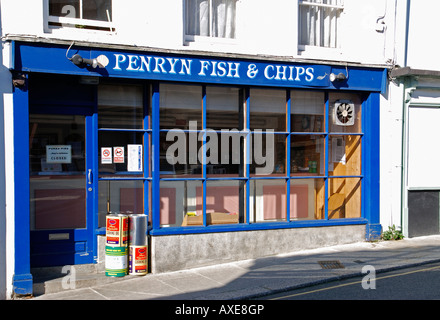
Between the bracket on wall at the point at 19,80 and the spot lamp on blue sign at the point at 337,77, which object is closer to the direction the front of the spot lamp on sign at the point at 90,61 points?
the spot lamp on blue sign

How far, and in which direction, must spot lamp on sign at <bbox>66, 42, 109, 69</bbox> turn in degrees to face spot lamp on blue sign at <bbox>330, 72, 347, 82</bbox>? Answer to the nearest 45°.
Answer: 0° — it already faces it

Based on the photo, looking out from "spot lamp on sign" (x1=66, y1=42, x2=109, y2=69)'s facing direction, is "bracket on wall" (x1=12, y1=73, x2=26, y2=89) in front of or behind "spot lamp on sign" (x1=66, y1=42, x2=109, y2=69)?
behind

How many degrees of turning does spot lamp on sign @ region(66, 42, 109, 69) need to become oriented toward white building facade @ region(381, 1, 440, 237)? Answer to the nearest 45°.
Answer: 0° — it already faces it

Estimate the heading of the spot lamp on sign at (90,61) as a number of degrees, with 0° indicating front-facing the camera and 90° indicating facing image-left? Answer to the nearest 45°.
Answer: approximately 270°
